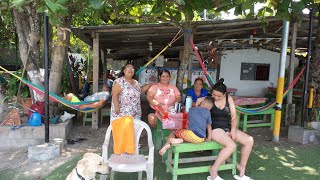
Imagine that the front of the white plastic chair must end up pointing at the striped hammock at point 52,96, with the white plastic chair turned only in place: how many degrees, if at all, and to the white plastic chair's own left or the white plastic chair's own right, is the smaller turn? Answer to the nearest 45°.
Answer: approximately 135° to the white plastic chair's own right

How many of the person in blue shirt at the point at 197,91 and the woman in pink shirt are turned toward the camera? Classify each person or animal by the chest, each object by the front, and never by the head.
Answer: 2

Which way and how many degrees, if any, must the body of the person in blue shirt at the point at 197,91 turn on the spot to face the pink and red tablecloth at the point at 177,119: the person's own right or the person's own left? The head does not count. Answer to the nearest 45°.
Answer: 0° — they already face it

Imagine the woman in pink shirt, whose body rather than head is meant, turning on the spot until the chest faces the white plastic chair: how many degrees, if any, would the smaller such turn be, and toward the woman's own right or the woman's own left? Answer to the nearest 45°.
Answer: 0° — they already face it

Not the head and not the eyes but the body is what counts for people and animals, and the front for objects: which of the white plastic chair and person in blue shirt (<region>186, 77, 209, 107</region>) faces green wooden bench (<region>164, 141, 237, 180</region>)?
the person in blue shirt

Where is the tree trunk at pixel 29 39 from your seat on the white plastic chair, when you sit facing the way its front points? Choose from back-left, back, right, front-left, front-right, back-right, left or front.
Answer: back-right

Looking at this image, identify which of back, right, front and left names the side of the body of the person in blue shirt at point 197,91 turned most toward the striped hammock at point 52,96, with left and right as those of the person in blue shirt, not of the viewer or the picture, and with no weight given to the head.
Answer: right

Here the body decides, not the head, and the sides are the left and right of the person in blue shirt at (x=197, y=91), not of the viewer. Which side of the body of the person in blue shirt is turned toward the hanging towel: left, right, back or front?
front

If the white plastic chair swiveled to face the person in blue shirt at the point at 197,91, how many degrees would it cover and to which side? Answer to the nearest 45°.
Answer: approximately 135° to its left

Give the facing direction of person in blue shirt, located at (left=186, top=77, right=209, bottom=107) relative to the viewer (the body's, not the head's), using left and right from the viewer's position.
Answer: facing the viewer

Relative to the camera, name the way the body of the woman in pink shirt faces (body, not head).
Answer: toward the camera

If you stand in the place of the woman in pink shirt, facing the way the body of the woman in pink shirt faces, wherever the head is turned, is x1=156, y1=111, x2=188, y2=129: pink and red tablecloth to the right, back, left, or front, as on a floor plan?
front

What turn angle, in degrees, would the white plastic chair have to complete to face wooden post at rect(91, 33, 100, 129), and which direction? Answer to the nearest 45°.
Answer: approximately 180°
